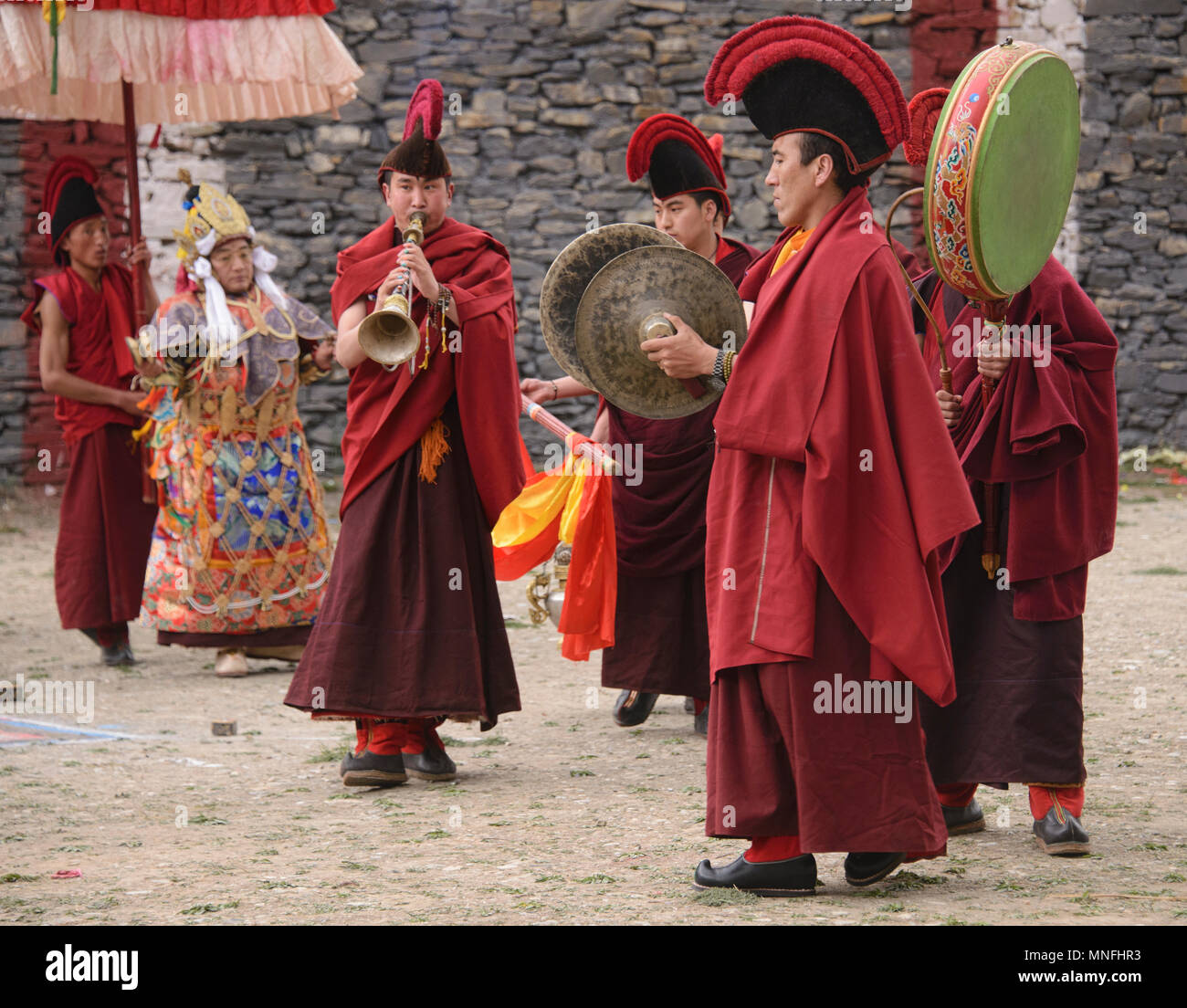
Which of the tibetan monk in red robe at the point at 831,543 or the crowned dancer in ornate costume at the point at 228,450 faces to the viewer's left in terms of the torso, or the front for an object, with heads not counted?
the tibetan monk in red robe

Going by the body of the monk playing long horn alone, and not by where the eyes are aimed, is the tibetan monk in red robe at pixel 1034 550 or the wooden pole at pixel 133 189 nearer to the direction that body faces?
the tibetan monk in red robe

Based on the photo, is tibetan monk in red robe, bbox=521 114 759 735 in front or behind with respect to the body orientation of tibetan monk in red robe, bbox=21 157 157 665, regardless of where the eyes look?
in front

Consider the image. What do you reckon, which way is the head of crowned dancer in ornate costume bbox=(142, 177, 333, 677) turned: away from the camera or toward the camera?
toward the camera

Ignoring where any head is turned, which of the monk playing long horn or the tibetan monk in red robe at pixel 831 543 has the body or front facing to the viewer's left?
the tibetan monk in red robe

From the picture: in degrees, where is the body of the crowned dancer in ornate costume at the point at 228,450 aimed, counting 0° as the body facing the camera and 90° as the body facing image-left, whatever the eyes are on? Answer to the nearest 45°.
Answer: approximately 315°

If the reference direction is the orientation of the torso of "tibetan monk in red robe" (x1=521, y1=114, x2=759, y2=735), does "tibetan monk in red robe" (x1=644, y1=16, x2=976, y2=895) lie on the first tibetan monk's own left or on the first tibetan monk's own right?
on the first tibetan monk's own left

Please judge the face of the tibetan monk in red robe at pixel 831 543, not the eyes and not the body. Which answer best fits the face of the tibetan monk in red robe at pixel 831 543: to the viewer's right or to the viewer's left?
to the viewer's left

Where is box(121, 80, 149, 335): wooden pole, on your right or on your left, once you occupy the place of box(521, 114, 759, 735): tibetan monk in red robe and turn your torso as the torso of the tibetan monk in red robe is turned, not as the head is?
on your right

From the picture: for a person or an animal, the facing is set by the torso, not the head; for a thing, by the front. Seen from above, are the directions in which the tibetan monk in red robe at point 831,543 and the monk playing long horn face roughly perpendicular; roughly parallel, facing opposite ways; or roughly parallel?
roughly perpendicular

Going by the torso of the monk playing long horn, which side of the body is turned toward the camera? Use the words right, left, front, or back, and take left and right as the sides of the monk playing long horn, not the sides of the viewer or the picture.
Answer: front

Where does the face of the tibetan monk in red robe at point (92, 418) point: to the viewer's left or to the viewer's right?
to the viewer's right

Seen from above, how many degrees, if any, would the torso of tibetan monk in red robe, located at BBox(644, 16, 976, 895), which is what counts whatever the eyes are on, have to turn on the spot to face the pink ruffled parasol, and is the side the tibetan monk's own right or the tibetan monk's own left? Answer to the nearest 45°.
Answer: approximately 45° to the tibetan monk's own right

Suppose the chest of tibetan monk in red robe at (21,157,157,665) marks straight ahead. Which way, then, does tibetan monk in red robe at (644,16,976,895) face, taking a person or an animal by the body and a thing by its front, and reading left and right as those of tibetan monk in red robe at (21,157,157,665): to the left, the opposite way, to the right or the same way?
the opposite way

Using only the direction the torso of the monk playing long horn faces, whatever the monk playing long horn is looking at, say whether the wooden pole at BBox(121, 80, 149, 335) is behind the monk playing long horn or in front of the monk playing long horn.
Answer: behind

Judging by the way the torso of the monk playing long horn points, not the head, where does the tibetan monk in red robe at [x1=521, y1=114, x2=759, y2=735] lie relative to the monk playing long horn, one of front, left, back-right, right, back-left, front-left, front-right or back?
back-left

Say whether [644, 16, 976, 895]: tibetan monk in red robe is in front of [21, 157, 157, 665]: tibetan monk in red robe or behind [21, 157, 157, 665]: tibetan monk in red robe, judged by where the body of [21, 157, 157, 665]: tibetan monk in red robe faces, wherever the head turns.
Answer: in front

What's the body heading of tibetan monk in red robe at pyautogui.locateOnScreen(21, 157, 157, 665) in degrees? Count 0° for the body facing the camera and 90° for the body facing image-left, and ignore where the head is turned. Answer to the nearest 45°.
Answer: approximately 315°

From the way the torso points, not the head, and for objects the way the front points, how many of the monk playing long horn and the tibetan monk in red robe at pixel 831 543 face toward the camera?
1

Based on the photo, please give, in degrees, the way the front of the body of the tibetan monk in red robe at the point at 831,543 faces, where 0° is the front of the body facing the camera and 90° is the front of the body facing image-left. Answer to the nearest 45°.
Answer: approximately 90°
